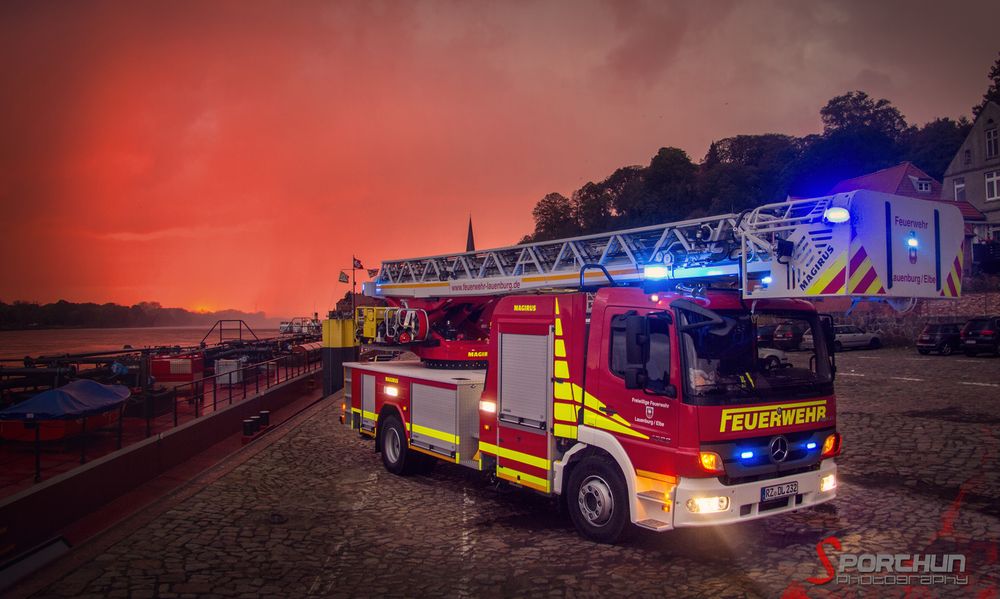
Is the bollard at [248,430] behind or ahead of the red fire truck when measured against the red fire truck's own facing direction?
behind

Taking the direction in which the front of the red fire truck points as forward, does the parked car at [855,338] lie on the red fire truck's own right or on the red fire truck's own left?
on the red fire truck's own left

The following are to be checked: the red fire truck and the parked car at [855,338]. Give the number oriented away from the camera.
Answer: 0

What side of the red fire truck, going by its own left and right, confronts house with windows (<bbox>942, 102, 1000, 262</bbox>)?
left
